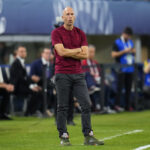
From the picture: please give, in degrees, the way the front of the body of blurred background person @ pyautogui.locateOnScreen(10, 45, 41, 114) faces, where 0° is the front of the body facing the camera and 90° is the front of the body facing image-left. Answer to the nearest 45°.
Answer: approximately 315°

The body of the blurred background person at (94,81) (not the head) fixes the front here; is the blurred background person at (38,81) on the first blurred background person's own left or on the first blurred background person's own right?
on the first blurred background person's own right

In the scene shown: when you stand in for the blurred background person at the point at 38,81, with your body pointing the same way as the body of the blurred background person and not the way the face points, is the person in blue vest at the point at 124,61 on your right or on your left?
on your left

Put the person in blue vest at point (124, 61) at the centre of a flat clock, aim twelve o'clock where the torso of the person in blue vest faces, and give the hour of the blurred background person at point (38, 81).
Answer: The blurred background person is roughly at 4 o'clock from the person in blue vest.

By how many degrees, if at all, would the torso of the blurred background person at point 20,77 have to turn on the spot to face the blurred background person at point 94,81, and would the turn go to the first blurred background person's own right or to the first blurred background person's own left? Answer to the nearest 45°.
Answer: approximately 45° to the first blurred background person's own left

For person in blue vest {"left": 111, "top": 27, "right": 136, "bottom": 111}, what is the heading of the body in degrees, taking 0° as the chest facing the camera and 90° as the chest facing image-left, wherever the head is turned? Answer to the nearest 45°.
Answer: approximately 315°

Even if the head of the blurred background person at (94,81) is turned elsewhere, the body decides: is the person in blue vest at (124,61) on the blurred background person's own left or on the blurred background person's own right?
on the blurred background person's own left

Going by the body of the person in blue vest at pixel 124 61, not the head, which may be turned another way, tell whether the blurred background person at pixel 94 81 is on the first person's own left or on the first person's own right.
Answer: on the first person's own right

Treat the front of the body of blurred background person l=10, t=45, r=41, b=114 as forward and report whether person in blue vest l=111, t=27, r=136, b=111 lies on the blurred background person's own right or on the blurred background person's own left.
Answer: on the blurred background person's own left

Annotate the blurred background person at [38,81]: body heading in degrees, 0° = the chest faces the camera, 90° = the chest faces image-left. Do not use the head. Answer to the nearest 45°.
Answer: approximately 315°
